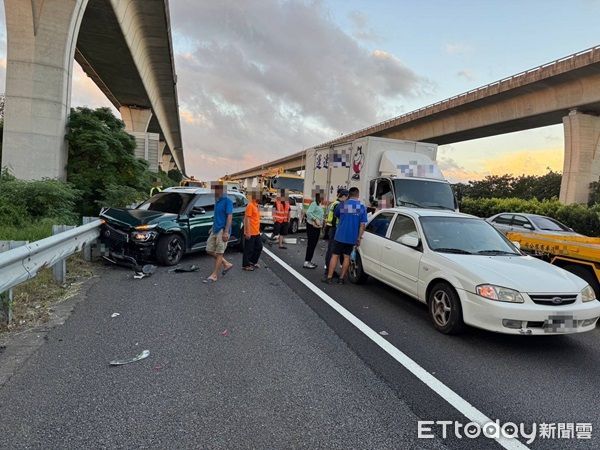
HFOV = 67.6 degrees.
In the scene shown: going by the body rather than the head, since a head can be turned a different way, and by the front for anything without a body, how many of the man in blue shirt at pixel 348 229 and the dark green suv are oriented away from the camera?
1

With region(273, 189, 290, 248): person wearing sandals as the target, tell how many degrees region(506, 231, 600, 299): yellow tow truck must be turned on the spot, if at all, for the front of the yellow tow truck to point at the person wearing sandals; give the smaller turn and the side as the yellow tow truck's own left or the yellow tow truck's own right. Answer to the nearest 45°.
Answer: approximately 135° to the yellow tow truck's own right

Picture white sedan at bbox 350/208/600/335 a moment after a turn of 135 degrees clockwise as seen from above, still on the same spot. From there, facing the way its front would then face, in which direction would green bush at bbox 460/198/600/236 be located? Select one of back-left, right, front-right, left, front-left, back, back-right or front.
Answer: right

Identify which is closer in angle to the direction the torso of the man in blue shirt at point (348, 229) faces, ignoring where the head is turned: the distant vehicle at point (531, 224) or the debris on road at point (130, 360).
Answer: the distant vehicle

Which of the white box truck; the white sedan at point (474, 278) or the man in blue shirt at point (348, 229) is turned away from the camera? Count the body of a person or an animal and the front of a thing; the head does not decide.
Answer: the man in blue shirt

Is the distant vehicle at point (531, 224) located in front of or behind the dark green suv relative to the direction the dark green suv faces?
behind

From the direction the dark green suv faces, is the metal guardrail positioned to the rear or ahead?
ahead

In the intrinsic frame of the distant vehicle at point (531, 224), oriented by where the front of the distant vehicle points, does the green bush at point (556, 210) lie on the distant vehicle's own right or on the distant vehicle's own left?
on the distant vehicle's own left

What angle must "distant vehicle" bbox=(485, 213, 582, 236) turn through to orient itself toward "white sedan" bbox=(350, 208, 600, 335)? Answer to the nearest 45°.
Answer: approximately 45° to its right

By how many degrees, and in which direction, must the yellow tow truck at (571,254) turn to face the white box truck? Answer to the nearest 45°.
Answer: approximately 180°

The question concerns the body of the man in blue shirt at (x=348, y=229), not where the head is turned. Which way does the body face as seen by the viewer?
away from the camera

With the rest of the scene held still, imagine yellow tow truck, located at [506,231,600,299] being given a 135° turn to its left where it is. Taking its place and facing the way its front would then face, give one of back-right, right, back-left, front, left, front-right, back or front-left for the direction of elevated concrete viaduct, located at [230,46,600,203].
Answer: front
